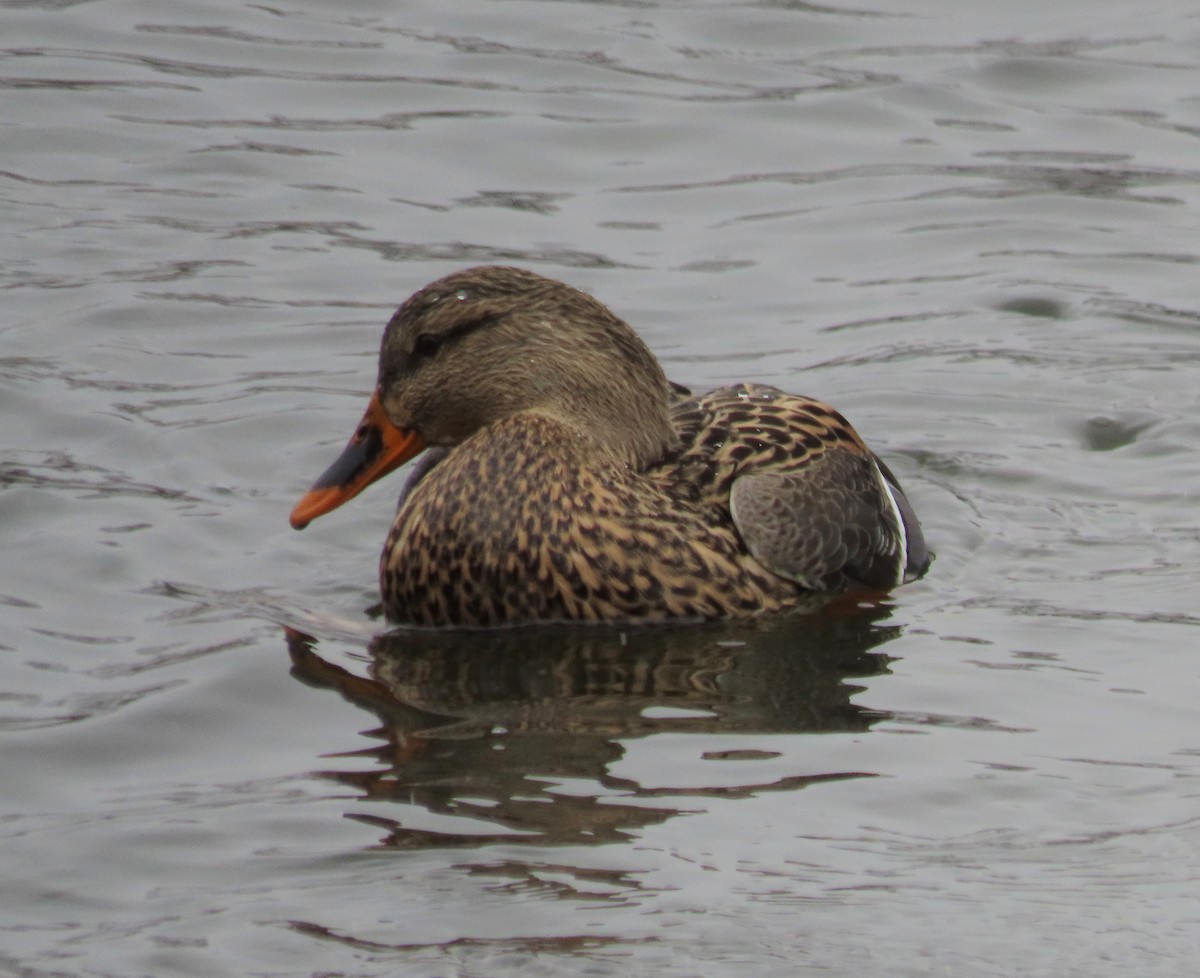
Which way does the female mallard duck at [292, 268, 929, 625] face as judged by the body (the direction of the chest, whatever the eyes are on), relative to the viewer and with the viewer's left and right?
facing the viewer and to the left of the viewer
